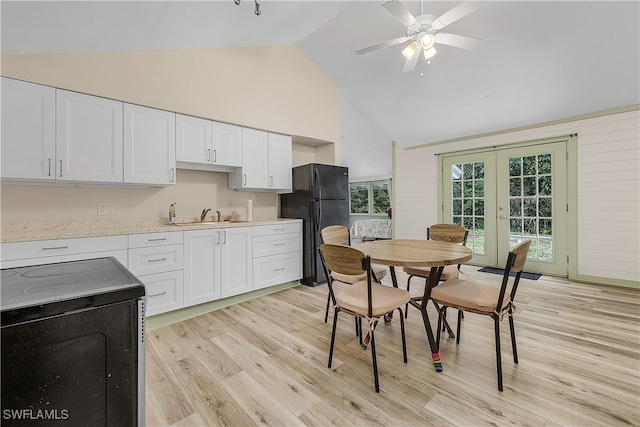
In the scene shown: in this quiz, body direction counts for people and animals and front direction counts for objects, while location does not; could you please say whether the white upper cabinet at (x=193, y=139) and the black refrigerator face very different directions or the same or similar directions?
same or similar directions

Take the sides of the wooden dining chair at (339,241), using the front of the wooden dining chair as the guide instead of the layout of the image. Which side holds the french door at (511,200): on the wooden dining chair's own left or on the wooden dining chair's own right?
on the wooden dining chair's own left

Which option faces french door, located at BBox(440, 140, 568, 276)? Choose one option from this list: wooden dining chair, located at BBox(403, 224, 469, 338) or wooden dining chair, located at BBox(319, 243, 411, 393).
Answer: wooden dining chair, located at BBox(319, 243, 411, 393)

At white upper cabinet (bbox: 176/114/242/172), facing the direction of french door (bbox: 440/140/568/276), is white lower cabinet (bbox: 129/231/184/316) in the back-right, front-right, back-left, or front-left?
back-right

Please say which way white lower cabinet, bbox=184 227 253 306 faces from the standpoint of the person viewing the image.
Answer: facing the viewer and to the right of the viewer

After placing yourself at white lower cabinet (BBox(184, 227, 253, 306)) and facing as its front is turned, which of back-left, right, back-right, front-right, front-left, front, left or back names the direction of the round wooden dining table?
front

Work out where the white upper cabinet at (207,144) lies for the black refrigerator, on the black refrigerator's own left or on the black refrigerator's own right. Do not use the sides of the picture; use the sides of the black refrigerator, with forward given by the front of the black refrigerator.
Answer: on the black refrigerator's own right

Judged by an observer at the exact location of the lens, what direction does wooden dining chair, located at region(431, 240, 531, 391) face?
facing away from the viewer and to the left of the viewer

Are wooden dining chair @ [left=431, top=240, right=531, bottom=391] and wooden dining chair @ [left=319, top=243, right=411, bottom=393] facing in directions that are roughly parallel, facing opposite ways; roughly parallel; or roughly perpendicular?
roughly perpendicular

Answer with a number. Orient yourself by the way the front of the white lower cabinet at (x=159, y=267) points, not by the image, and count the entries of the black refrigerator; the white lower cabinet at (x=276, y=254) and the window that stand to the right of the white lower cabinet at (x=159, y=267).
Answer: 0

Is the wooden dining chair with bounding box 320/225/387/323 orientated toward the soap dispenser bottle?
no

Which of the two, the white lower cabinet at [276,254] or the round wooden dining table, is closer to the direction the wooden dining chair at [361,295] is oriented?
the round wooden dining table

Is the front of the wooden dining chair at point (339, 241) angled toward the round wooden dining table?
yes

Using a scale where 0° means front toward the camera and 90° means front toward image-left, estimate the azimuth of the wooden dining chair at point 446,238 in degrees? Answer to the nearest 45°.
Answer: approximately 45°
